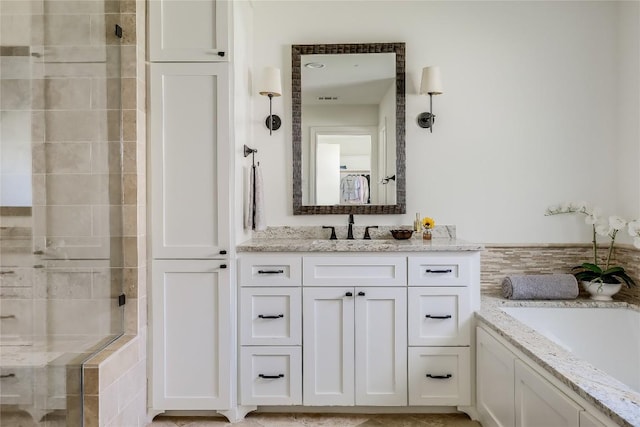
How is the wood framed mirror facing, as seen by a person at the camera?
facing the viewer

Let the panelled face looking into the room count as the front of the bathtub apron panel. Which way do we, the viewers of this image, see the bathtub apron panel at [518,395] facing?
facing the viewer and to the left of the viewer

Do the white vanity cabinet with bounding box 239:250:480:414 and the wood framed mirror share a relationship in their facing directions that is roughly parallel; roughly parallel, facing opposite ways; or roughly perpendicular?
roughly parallel

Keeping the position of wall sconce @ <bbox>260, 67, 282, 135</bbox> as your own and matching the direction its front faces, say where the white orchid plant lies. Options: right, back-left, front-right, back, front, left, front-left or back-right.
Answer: left

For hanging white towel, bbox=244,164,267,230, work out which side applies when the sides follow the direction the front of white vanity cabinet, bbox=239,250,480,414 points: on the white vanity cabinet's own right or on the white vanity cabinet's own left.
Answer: on the white vanity cabinet's own right

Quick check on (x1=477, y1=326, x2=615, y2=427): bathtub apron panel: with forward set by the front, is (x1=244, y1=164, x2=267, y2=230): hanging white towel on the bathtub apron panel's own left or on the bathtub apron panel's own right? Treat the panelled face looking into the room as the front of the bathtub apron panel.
on the bathtub apron panel's own right

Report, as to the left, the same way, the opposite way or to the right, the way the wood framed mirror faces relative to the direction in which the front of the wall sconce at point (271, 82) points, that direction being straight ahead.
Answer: the same way

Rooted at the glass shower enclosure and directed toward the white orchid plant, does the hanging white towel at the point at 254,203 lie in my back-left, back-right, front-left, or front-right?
front-left

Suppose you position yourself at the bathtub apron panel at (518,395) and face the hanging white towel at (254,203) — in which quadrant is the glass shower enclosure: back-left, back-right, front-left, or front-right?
front-left

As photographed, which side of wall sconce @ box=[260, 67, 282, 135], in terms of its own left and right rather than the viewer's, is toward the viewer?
front

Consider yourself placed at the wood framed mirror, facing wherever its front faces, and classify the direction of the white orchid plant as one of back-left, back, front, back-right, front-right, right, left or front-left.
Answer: left

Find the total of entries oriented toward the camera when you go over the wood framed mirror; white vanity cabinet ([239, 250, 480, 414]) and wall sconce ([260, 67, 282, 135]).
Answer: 3

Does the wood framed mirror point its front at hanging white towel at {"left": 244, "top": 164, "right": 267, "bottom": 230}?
no
